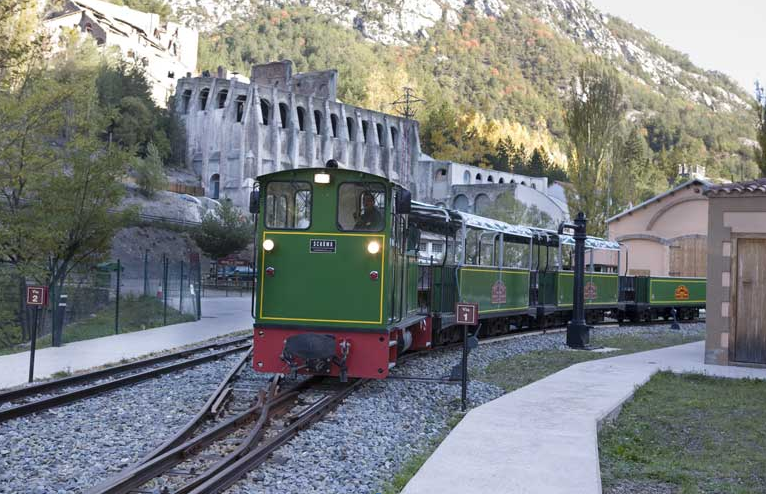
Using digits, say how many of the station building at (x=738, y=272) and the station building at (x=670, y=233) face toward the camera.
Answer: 2

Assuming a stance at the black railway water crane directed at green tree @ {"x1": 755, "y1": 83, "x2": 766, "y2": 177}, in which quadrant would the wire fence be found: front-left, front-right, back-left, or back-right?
back-left

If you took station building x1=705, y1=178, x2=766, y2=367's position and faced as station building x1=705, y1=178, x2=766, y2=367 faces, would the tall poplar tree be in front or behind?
behind

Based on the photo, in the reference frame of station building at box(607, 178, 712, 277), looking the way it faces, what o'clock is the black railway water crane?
The black railway water crane is roughly at 12 o'clock from the station building.

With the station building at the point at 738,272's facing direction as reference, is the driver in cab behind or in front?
in front

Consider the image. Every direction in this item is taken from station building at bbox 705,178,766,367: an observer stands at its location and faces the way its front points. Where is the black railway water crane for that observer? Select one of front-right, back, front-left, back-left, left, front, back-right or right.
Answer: back-right

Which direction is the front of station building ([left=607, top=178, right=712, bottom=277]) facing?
toward the camera

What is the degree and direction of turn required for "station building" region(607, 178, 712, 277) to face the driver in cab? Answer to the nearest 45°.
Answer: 0° — it already faces them

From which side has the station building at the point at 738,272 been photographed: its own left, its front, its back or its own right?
front

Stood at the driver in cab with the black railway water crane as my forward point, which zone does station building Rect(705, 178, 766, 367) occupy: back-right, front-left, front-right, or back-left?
front-right

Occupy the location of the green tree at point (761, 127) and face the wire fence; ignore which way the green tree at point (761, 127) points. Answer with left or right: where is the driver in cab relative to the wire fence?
left

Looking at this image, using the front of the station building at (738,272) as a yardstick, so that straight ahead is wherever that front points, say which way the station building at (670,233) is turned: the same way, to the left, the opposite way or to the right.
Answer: the same way

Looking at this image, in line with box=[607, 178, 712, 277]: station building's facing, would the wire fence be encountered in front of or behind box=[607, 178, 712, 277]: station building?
in front

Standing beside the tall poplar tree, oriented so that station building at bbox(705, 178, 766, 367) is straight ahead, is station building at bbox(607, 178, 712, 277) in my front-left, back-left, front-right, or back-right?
front-left

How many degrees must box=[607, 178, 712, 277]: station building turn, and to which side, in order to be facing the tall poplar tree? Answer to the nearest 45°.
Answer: approximately 135° to its right
